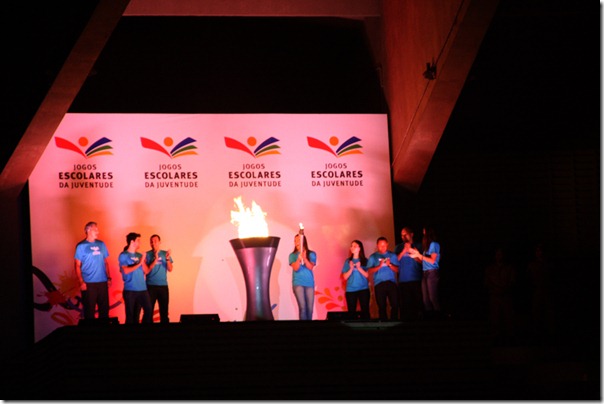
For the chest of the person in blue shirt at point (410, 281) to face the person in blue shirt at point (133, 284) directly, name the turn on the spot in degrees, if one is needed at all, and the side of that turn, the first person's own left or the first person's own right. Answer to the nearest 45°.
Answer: approximately 45° to the first person's own right

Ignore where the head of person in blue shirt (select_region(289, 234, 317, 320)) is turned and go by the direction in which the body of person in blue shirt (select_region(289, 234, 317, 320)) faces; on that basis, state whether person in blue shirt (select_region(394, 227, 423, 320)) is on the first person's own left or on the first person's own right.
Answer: on the first person's own left

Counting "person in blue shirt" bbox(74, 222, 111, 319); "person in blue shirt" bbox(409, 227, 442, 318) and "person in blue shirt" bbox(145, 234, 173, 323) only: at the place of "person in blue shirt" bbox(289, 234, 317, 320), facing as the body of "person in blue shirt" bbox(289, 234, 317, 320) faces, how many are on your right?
2

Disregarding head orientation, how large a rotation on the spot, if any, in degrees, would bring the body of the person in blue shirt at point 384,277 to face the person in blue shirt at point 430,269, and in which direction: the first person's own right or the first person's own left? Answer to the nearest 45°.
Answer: approximately 45° to the first person's own left
